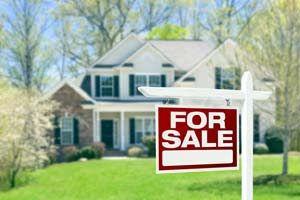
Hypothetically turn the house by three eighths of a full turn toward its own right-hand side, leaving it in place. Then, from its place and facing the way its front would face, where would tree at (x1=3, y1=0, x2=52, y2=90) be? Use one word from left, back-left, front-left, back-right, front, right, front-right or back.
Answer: front

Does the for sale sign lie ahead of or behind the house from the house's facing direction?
ahead

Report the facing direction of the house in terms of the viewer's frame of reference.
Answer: facing the viewer

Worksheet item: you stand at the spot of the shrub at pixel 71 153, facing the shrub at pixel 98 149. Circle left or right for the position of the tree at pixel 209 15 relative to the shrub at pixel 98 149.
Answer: left

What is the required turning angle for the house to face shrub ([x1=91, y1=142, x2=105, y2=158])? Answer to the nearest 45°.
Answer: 0° — it already faces it

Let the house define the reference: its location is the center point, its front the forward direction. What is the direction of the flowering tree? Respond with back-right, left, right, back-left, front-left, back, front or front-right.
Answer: front

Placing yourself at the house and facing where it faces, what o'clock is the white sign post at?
The white sign post is roughly at 12 o'clock from the house.

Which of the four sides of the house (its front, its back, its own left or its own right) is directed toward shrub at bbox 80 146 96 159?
front
